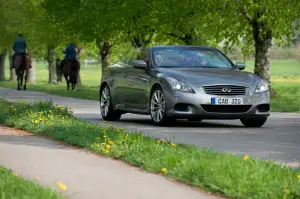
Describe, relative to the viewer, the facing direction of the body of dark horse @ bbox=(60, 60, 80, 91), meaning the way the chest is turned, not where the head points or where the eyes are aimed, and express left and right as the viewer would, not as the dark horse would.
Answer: facing away from the viewer

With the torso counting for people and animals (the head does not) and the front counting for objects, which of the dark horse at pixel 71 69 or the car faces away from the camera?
the dark horse

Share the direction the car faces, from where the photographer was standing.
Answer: facing the viewer and to the right of the viewer

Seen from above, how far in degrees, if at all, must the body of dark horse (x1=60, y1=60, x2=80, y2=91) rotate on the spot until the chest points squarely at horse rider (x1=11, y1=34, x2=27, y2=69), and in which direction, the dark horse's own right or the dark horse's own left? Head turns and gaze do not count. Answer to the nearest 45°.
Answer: approximately 135° to the dark horse's own left

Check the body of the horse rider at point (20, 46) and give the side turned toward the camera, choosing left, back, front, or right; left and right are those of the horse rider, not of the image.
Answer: back

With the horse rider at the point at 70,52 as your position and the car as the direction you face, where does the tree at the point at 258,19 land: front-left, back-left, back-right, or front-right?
front-left

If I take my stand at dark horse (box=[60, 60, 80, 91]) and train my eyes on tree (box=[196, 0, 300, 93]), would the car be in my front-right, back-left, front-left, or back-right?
front-right

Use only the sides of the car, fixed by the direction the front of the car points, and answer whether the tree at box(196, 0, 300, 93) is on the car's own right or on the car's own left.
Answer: on the car's own left

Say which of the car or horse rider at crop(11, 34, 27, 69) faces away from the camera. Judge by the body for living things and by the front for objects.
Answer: the horse rider
